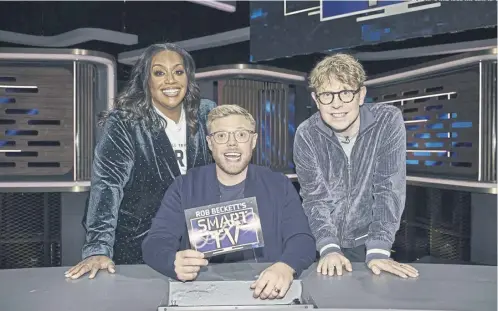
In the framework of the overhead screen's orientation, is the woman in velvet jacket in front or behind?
in front

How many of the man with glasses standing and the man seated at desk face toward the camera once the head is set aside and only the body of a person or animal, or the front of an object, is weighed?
2

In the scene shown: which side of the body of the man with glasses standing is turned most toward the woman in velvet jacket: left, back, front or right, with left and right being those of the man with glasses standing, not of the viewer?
right

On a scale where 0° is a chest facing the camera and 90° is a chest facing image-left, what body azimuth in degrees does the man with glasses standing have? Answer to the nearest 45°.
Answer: approximately 0°

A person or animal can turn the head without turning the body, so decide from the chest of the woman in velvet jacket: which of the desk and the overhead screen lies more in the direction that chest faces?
the desk

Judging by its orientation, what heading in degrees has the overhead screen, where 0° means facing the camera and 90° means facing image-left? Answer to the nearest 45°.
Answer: approximately 45°

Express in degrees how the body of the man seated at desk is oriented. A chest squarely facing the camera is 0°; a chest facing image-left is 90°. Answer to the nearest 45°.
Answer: approximately 0°

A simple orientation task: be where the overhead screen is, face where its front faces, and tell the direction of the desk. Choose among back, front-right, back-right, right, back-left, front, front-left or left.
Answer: front-left

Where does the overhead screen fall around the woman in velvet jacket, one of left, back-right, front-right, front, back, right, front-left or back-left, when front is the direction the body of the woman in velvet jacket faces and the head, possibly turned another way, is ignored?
left
